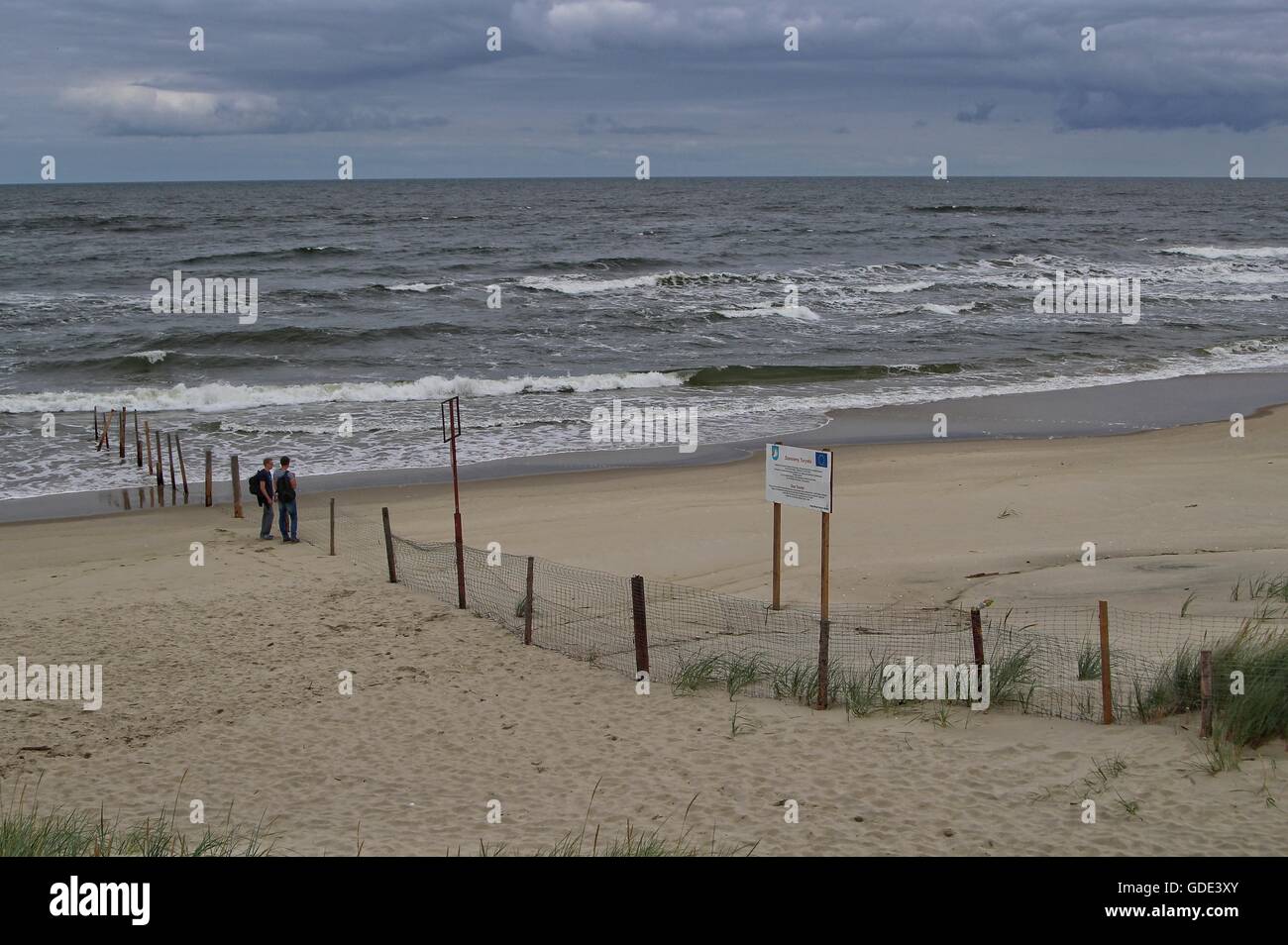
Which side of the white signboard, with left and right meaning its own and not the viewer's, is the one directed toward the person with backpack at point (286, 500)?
right

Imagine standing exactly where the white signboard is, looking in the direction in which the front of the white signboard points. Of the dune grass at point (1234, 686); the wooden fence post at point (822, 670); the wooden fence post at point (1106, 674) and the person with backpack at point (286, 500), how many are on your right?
1

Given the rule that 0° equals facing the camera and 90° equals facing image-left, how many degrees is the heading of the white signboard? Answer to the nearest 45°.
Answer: approximately 45°

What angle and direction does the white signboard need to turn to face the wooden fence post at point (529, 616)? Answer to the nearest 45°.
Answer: approximately 45° to its right

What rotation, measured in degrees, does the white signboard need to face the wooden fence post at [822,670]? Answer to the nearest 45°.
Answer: approximately 45° to its left

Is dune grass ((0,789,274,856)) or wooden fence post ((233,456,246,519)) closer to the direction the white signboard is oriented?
the dune grass

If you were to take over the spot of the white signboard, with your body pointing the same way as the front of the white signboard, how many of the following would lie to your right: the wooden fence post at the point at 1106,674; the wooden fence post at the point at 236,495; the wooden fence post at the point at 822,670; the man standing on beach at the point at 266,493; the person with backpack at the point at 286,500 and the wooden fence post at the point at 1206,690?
3

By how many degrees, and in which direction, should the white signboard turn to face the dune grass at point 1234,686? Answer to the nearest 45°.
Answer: approximately 90° to its left

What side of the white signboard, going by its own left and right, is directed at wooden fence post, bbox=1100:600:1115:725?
left

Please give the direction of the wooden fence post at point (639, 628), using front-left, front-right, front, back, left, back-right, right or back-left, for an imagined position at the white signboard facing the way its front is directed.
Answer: front

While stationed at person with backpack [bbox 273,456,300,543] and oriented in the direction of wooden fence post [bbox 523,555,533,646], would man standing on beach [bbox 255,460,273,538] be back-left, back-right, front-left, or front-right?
back-right

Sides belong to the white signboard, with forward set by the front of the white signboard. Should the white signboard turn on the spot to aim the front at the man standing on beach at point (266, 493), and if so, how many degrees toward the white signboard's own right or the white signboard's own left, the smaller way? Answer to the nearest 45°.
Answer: approximately 90° to the white signboard's own right

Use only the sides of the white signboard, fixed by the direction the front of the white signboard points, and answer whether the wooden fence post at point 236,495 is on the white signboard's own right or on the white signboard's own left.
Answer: on the white signboard's own right

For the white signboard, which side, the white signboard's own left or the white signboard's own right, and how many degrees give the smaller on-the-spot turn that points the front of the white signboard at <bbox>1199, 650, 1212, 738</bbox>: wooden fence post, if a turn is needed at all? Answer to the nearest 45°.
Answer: approximately 90° to the white signboard's own left

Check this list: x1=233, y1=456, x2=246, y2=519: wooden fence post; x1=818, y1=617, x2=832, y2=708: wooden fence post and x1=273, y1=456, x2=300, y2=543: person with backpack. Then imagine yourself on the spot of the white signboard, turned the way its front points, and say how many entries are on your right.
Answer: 2
